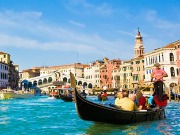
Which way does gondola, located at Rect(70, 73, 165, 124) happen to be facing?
to the viewer's left

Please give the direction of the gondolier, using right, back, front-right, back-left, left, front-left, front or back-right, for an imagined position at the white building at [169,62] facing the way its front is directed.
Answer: front-left

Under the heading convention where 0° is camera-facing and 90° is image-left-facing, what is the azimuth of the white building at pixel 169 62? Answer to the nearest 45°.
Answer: approximately 45°

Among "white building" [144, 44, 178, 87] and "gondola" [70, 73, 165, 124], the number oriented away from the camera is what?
0

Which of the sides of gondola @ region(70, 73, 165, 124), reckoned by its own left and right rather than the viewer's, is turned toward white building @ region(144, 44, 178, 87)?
right

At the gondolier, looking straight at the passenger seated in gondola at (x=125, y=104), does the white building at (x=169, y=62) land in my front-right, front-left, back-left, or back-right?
back-right

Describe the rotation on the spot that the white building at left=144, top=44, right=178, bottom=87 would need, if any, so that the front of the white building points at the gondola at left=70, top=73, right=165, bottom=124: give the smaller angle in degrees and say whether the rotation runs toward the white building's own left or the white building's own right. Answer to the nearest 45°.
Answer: approximately 45° to the white building's own left
